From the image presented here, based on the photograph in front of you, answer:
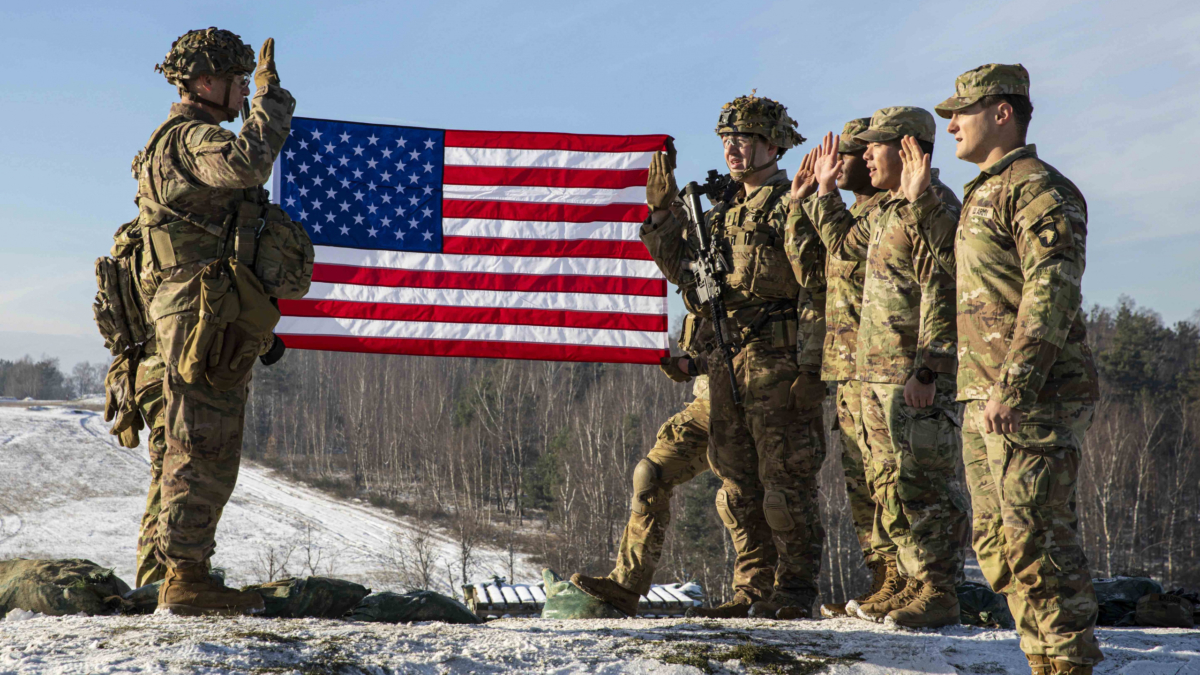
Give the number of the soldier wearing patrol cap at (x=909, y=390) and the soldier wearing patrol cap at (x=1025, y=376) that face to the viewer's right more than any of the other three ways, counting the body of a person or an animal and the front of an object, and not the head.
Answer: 0

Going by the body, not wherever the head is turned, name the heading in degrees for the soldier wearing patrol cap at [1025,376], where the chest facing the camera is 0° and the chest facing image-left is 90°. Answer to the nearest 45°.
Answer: approximately 90°

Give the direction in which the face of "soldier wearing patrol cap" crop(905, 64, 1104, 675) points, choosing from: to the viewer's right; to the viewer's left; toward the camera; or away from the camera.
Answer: to the viewer's left

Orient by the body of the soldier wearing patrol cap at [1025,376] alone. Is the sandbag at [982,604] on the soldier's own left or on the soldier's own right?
on the soldier's own right

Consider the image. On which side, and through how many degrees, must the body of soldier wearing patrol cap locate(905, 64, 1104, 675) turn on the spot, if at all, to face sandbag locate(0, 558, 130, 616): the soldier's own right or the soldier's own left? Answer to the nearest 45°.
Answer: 0° — they already face it

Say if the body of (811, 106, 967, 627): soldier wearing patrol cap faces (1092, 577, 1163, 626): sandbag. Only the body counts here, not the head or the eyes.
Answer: no

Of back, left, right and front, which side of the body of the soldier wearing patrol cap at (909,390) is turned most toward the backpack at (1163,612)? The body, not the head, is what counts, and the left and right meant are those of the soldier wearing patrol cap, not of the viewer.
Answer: back

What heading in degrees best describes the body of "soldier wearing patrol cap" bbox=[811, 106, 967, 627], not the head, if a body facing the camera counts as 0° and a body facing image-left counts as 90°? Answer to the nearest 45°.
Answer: approximately 45°

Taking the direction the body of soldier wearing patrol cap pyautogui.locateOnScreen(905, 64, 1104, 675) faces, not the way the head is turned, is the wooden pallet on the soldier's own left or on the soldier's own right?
on the soldier's own right

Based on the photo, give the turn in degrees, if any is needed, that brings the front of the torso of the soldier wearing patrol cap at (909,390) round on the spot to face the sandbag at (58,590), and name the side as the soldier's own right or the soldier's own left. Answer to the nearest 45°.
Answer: approximately 45° to the soldier's own right

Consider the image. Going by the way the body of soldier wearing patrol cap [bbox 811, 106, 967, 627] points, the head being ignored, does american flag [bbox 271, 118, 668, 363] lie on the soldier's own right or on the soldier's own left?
on the soldier's own right
